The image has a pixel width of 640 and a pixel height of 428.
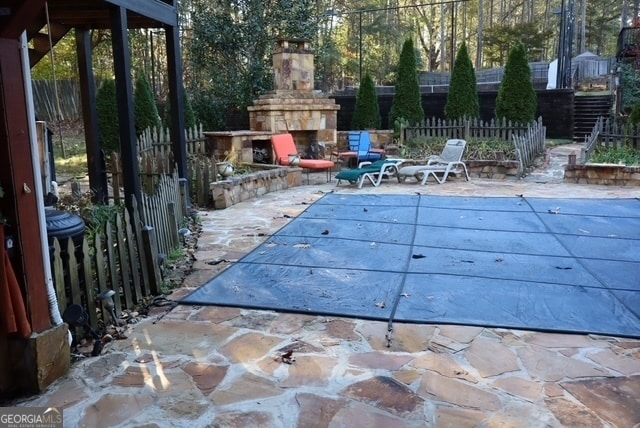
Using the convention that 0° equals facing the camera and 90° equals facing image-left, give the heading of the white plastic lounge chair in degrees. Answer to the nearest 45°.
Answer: approximately 45°

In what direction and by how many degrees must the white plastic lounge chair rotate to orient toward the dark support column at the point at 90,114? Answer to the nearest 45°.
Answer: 0° — it already faces it

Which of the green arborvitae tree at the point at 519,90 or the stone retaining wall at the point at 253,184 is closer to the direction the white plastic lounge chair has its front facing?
the stone retaining wall

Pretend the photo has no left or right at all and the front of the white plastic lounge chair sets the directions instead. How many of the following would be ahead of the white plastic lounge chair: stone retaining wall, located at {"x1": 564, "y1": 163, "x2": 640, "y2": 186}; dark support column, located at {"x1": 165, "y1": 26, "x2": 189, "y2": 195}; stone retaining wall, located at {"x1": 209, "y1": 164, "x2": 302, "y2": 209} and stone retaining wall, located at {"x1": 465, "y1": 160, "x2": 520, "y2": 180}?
2

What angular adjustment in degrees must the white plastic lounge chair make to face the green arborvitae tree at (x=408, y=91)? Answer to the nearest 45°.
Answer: approximately 135° to its right

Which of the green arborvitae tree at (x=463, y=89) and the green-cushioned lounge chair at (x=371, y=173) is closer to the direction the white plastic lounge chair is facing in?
the green-cushioned lounge chair

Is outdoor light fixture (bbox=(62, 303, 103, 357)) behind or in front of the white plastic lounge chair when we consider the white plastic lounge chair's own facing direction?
in front

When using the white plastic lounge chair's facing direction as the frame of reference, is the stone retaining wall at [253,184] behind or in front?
in front

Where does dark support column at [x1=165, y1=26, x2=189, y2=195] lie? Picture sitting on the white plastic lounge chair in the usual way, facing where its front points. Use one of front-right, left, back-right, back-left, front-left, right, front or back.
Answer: front

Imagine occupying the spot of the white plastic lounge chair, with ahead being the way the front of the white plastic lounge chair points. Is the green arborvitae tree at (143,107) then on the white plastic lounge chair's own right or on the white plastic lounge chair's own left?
on the white plastic lounge chair's own right

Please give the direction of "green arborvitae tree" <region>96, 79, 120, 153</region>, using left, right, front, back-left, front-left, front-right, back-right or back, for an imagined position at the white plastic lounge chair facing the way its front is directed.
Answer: front-right

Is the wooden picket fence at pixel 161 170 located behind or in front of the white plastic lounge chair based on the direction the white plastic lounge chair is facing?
in front

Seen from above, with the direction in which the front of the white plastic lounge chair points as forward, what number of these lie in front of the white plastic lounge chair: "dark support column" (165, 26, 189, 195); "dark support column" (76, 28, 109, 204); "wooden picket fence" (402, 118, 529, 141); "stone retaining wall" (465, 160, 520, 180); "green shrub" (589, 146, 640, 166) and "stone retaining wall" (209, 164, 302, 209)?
3

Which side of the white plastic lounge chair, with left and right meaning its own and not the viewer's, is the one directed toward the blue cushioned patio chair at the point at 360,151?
right

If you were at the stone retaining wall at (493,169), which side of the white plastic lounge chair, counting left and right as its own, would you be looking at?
back

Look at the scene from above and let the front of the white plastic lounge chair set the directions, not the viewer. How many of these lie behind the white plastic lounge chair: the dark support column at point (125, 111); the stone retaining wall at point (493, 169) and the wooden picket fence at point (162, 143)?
1

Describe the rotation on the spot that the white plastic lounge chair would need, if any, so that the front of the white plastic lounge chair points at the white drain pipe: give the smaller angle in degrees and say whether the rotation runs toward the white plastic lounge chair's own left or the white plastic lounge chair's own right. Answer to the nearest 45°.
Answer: approximately 45° to the white plastic lounge chair's own left

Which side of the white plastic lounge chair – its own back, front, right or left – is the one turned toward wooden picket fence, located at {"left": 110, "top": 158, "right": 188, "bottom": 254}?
front

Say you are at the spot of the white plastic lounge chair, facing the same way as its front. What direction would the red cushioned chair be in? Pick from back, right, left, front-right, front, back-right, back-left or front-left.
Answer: front-right

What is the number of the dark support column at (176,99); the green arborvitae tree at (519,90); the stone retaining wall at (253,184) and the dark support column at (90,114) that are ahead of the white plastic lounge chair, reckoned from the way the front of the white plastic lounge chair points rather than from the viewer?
3

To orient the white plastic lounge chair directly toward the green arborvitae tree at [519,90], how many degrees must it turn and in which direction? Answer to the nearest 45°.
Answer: approximately 180°

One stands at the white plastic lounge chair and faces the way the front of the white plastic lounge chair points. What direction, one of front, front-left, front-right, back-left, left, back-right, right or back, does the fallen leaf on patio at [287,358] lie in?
front-left
